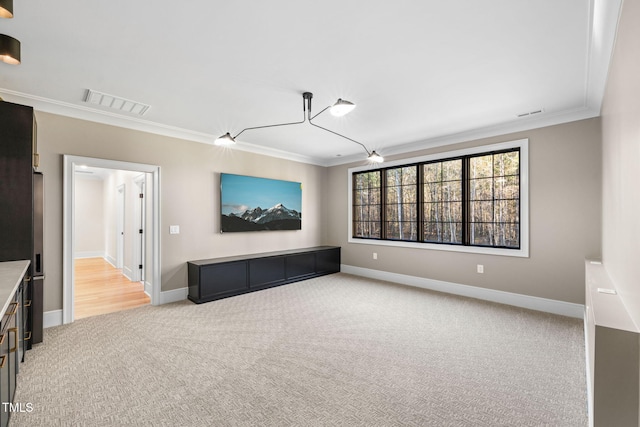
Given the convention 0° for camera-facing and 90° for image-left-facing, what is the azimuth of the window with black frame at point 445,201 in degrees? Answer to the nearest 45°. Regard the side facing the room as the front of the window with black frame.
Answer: approximately 45°

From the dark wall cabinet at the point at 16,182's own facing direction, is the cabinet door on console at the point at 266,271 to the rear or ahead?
ahead

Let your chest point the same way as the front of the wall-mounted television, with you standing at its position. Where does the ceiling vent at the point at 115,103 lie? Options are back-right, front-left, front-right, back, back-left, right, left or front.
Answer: right

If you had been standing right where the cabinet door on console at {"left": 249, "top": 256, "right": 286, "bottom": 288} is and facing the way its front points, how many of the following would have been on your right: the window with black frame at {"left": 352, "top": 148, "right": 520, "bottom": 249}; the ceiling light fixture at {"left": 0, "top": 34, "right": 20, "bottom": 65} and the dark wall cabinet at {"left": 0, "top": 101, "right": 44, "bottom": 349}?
2

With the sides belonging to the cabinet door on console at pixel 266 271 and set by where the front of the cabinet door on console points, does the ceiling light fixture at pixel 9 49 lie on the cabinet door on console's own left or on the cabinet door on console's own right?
on the cabinet door on console's own right

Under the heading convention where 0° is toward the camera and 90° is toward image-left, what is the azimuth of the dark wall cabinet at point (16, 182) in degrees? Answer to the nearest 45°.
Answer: approximately 270°

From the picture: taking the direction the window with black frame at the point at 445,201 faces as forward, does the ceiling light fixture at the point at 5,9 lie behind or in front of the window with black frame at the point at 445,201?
in front

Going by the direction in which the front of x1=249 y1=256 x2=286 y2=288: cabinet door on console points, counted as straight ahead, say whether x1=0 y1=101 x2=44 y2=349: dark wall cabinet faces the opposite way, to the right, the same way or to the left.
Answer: to the left

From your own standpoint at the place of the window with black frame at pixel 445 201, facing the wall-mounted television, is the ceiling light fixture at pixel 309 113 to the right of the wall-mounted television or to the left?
left

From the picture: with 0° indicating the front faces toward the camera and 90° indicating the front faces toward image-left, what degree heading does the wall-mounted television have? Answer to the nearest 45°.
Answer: approximately 315°

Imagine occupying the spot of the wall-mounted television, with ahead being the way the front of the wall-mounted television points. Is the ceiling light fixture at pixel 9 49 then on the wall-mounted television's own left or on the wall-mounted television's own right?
on the wall-mounted television's own right

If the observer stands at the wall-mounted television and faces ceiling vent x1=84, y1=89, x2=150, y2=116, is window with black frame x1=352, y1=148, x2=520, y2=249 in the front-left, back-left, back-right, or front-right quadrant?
back-left

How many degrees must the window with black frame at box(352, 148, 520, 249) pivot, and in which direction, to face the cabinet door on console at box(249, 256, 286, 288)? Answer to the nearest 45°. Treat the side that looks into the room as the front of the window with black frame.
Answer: approximately 45° to its right

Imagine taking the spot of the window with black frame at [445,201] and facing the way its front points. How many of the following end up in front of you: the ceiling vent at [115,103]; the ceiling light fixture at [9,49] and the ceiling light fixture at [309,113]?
3

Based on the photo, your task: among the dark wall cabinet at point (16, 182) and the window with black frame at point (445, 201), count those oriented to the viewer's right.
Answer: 1

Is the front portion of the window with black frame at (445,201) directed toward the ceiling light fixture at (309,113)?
yes
